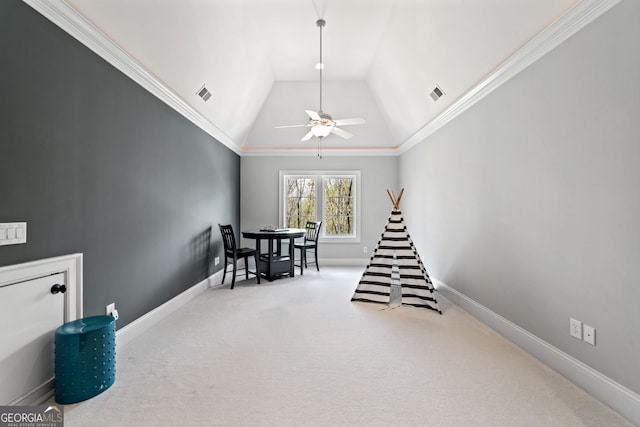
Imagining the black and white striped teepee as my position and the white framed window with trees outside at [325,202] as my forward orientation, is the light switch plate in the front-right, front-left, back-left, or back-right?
back-left

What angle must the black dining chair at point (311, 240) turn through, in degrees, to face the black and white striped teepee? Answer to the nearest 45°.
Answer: approximately 90° to its left

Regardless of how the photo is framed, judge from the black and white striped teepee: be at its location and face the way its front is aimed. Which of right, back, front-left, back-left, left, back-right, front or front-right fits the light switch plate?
front-right

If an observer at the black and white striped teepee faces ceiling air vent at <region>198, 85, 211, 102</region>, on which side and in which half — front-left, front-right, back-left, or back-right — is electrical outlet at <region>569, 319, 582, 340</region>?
back-left

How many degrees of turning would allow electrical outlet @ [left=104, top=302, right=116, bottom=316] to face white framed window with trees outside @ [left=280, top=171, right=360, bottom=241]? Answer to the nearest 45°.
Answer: approximately 90° to its left

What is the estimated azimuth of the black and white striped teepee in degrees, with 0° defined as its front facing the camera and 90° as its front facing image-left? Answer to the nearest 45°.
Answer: approximately 0°

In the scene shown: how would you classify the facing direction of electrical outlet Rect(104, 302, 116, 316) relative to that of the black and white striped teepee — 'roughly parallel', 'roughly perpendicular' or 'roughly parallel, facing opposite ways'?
roughly perpendicular

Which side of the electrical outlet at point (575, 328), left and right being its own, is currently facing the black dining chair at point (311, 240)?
right

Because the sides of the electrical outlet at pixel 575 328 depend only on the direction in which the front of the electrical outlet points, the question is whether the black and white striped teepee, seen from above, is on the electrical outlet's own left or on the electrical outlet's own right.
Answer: on the electrical outlet's own right

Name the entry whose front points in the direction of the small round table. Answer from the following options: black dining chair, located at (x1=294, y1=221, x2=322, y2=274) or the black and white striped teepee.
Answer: the black dining chair
